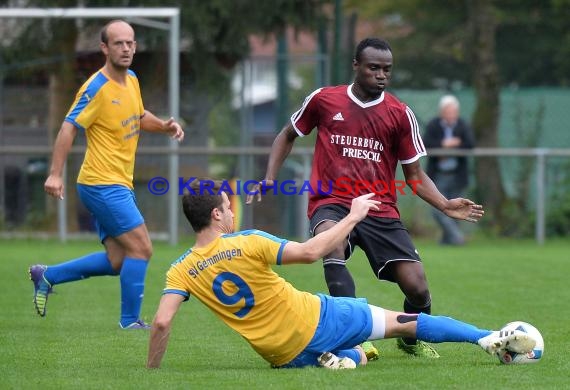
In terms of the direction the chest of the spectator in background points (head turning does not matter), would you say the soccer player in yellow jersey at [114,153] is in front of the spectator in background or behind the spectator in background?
in front

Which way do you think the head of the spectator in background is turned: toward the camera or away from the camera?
toward the camera

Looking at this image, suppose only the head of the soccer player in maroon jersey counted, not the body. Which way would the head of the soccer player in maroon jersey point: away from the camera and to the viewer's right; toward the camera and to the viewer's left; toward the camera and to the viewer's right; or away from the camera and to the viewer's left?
toward the camera and to the viewer's right

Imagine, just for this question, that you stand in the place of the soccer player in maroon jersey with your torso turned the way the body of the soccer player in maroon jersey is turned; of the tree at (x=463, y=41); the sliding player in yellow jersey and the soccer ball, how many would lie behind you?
1

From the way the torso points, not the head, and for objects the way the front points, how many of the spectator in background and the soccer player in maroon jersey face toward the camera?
2

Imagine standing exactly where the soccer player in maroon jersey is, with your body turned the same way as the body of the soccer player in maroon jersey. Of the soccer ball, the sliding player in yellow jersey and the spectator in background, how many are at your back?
1

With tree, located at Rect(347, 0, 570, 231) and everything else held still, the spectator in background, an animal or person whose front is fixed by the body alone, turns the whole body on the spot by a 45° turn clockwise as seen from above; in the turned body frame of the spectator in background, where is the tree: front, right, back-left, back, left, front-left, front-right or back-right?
back-right

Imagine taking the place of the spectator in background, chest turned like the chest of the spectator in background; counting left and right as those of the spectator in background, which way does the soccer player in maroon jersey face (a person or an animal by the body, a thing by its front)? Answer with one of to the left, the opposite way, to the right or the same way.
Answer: the same way

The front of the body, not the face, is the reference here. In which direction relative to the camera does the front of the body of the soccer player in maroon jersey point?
toward the camera

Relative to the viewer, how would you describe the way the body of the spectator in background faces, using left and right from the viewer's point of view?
facing the viewer

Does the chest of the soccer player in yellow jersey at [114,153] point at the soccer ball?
yes

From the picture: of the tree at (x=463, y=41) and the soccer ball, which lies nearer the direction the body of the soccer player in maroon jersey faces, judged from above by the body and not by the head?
the soccer ball

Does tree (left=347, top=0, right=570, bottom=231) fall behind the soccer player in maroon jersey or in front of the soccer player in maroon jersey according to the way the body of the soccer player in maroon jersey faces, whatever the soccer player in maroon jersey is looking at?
behind

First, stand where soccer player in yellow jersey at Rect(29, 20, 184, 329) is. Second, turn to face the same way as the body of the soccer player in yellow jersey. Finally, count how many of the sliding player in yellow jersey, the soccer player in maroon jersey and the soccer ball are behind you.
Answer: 0
